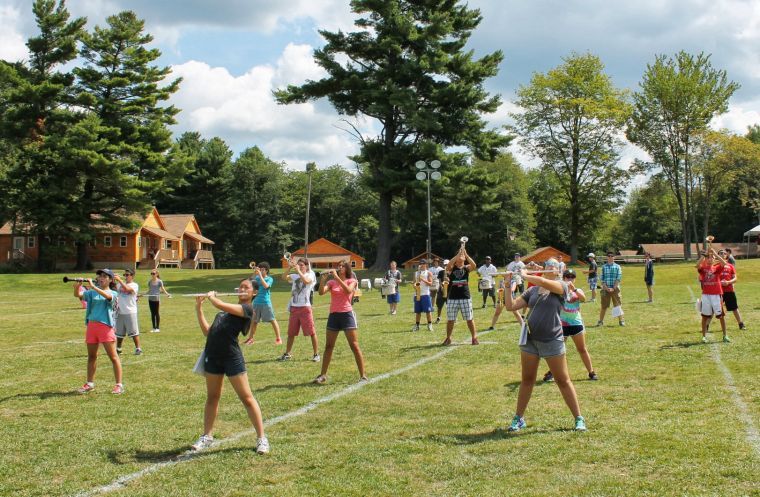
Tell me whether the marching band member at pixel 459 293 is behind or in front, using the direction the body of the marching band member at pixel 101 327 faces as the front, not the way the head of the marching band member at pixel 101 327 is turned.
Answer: behind

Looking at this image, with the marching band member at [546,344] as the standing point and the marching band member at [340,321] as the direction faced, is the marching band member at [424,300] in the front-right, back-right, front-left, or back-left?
front-right

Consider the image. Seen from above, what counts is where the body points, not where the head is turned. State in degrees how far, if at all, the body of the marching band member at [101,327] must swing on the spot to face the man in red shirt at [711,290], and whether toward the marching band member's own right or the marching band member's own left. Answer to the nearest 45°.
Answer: approximately 135° to the marching band member's own left

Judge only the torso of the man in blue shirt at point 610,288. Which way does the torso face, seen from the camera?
toward the camera

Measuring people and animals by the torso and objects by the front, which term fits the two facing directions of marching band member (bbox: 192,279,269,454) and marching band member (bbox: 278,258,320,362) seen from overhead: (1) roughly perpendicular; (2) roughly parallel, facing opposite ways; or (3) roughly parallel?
roughly parallel

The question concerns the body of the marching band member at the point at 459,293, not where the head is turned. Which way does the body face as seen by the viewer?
toward the camera

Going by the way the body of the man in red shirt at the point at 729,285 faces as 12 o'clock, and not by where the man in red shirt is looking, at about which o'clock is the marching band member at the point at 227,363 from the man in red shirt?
The marching band member is roughly at 1 o'clock from the man in red shirt.

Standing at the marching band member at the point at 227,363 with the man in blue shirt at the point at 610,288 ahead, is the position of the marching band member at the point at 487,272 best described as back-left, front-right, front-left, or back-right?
front-left

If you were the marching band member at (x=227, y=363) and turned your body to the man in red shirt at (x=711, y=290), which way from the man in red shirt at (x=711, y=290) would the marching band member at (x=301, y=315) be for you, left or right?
left

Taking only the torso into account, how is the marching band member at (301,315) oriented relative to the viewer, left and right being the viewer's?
facing the viewer and to the left of the viewer

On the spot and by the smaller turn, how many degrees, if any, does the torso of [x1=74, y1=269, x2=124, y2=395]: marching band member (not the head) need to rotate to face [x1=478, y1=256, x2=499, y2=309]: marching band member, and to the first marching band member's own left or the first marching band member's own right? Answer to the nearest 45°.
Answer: approximately 180°

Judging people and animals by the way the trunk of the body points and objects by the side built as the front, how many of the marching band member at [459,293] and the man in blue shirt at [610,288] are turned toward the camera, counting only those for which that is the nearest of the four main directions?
2

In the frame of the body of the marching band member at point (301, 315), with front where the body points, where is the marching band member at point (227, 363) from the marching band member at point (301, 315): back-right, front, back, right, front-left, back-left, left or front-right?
front-left

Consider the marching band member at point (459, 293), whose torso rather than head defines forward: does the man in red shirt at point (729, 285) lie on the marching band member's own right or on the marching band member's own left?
on the marching band member's own left

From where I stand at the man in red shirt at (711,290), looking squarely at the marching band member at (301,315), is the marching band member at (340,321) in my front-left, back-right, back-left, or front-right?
front-left
